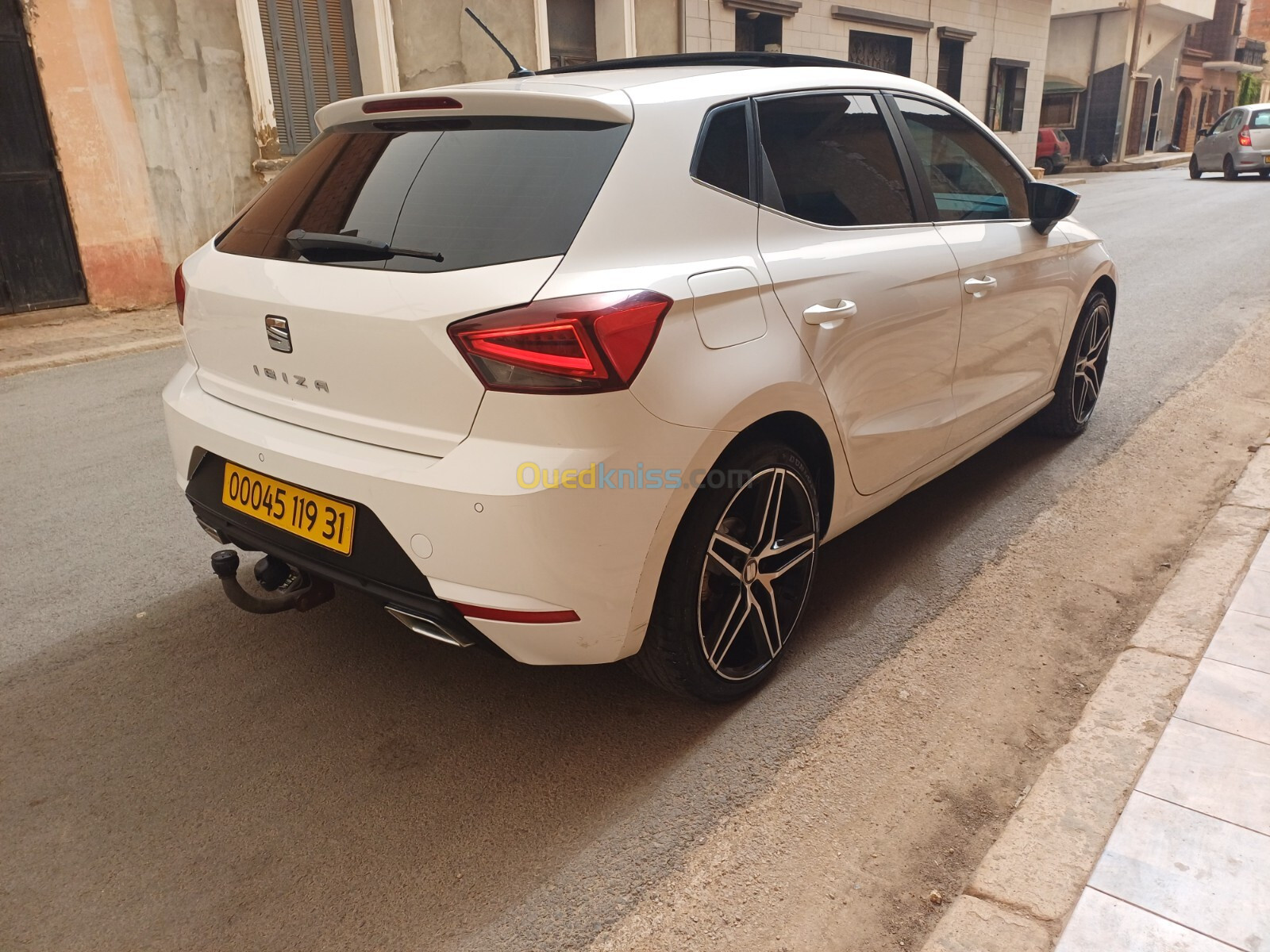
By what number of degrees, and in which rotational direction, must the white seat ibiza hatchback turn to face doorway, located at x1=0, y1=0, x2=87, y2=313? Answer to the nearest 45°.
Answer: approximately 90° to its left

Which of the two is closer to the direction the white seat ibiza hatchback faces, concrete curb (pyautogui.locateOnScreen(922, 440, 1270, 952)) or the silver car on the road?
the silver car on the road

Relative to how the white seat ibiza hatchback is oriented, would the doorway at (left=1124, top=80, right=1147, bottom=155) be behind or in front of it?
in front

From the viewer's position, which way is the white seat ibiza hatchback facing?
facing away from the viewer and to the right of the viewer

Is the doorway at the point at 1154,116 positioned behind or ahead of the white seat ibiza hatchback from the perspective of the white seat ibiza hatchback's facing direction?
ahead

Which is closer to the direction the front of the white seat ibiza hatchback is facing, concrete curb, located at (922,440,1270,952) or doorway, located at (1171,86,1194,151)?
the doorway
